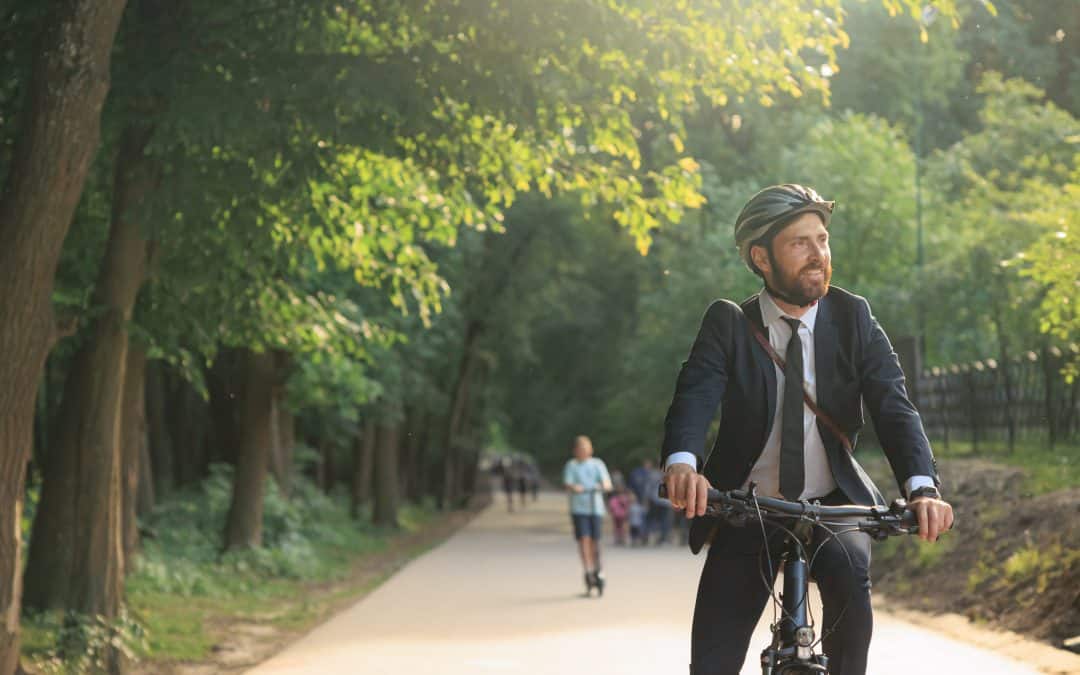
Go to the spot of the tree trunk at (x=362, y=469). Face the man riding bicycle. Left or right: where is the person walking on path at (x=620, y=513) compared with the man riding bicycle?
left

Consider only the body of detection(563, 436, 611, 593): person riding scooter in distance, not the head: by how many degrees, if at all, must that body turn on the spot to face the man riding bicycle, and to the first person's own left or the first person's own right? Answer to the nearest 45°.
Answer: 0° — they already face them

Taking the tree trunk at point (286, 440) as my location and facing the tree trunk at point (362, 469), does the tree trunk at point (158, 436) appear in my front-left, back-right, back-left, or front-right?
back-left

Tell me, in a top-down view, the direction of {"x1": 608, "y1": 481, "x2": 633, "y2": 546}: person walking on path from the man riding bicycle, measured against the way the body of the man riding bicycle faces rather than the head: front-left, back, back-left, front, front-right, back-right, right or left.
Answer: back

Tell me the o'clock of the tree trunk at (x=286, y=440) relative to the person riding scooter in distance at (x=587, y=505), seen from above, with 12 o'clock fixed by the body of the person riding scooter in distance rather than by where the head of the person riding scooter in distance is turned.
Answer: The tree trunk is roughly at 5 o'clock from the person riding scooter in distance.

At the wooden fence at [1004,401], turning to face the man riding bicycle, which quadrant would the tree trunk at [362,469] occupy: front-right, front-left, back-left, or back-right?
back-right

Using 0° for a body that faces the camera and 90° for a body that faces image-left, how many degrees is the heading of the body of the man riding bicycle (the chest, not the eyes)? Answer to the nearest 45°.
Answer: approximately 0°
